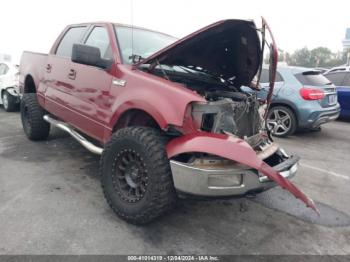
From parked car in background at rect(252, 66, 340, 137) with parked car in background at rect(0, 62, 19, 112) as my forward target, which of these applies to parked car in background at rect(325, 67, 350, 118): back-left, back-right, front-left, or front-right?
back-right

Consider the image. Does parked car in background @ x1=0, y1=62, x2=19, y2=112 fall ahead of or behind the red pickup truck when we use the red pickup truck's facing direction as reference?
behind

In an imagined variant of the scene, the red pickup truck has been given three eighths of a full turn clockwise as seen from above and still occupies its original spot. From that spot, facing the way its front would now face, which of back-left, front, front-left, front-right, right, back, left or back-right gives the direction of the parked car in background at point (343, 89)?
back-right

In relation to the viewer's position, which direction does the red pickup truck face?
facing the viewer and to the right of the viewer

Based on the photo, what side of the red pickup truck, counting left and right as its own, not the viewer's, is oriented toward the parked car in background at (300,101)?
left

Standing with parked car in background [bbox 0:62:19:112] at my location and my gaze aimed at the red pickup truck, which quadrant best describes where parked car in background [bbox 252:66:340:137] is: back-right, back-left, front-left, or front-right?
front-left

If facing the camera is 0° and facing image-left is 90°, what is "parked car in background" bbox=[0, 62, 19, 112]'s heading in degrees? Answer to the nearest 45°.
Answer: approximately 315°

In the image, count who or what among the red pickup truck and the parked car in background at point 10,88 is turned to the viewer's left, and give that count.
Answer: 0
